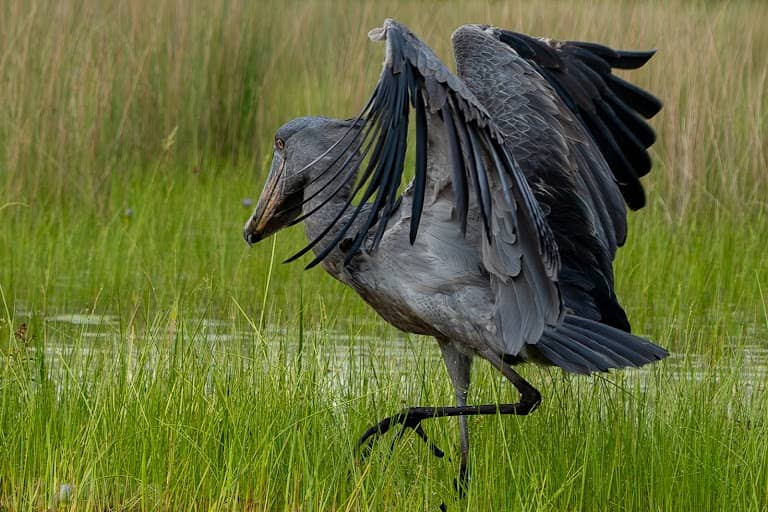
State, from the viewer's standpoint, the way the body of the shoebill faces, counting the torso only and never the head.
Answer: to the viewer's left
